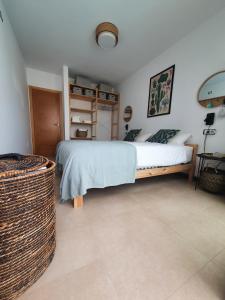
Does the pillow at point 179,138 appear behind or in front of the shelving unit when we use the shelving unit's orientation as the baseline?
in front

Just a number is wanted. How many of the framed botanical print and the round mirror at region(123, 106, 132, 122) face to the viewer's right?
0

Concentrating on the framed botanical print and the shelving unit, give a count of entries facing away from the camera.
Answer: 0

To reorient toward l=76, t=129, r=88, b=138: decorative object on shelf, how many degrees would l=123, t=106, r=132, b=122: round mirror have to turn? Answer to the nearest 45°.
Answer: approximately 45° to its right

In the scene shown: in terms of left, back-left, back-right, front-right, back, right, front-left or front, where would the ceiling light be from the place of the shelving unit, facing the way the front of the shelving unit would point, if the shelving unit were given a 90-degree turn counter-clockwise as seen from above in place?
back-right

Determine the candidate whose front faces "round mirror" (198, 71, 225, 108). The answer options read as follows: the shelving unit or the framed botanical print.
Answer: the shelving unit

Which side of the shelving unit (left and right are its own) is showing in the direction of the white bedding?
front

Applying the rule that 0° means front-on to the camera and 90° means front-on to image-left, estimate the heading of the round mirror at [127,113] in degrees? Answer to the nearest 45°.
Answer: approximately 45°

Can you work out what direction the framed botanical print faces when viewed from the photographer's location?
facing the viewer and to the left of the viewer

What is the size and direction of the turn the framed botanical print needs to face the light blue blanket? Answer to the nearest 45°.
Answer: approximately 45° to its left

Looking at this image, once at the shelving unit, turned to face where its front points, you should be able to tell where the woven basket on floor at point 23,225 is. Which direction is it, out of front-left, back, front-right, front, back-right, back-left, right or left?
front-right

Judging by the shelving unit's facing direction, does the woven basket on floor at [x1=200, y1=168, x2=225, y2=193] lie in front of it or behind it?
in front
